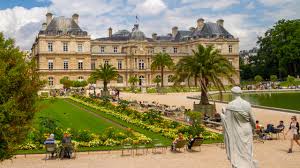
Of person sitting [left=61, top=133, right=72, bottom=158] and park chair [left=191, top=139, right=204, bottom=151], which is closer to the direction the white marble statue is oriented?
the park chair

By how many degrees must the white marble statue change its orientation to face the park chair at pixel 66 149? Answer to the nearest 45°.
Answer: approximately 45° to its left

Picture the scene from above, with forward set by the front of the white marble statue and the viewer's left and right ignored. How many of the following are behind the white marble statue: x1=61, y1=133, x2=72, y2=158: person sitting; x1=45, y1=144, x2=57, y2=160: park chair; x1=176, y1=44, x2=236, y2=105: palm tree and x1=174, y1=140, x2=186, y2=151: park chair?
0

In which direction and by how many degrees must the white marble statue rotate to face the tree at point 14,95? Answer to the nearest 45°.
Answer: approximately 90° to its left

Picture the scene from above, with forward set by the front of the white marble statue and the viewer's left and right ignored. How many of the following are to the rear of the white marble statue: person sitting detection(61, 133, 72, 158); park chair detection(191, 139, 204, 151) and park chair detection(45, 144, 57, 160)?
0

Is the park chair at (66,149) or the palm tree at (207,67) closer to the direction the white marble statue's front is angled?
the palm tree

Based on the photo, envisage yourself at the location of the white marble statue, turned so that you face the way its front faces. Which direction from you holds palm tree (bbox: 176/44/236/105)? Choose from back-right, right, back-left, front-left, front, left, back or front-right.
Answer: front

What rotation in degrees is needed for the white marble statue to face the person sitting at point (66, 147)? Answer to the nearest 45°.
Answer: approximately 45° to its left

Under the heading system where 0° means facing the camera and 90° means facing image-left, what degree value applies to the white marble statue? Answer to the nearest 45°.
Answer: approximately 180°

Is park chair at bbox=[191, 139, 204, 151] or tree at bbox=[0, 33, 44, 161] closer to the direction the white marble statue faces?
the park chair

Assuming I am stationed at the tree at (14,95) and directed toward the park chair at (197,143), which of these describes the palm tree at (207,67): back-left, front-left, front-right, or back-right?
front-left
